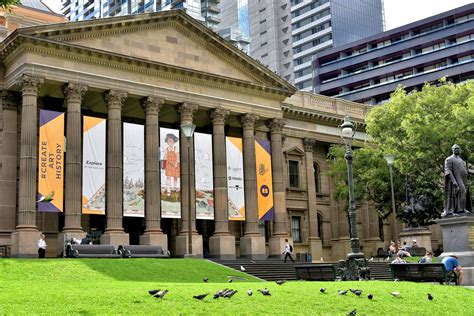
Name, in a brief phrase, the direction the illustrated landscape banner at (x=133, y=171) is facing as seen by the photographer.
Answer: facing the viewer and to the right of the viewer

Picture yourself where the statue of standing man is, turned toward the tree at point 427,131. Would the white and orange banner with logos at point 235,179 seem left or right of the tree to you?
left

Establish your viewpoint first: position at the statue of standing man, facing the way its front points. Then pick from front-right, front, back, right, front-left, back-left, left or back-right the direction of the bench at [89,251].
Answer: back-right

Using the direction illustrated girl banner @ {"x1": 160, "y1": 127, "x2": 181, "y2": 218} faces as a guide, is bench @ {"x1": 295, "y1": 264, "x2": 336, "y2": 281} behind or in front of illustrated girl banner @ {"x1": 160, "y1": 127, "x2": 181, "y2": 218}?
in front

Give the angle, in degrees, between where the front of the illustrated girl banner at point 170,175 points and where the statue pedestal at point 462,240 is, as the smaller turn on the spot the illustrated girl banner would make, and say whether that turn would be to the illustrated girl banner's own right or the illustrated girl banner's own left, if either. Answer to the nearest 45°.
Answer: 0° — it already faces it

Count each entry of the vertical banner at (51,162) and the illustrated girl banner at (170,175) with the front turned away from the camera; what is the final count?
0

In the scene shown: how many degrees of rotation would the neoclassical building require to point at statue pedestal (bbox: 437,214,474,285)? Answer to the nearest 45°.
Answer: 0° — it already faces it
